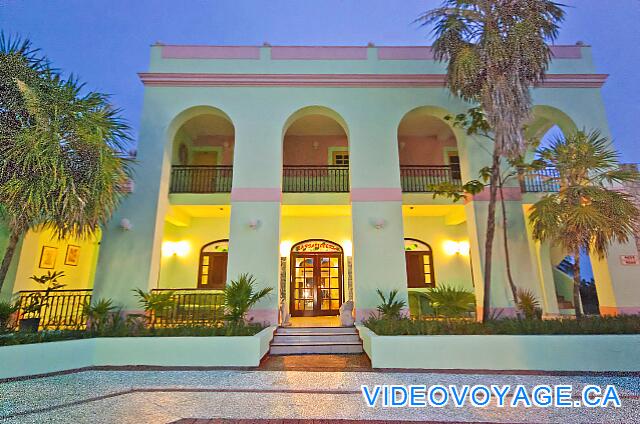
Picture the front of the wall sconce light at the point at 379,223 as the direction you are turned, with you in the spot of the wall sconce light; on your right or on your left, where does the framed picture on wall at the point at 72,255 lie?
on your right

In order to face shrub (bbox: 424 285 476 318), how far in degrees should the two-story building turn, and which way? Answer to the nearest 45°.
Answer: approximately 45° to its left

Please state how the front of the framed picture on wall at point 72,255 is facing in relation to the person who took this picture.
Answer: facing the viewer

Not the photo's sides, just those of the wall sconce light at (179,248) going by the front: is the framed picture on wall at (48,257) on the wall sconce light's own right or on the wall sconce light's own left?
on the wall sconce light's own right

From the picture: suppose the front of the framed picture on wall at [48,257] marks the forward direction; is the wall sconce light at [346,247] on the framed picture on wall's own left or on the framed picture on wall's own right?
on the framed picture on wall's own left

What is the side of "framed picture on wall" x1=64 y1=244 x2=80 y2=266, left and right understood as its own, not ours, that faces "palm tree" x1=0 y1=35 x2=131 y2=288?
front

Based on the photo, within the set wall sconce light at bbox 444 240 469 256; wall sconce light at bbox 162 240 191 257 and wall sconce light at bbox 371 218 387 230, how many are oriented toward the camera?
3

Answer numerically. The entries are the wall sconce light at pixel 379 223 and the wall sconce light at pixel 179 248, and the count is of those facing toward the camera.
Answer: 2

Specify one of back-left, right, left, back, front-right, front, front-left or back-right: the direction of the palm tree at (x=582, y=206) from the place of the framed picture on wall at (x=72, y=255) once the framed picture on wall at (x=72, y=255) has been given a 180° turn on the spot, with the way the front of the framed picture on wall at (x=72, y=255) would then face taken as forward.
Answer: back-right

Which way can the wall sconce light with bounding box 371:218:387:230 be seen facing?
toward the camera

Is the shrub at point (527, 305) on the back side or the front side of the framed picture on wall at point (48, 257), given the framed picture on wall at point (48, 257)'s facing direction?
on the front side
